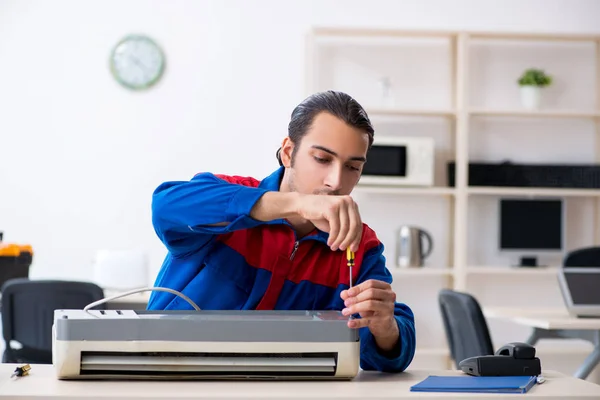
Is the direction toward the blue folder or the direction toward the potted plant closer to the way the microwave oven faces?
the blue folder

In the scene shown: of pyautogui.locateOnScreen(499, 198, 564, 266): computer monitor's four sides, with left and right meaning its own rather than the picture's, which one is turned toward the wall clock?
right

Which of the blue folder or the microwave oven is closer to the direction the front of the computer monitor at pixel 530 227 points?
the blue folder

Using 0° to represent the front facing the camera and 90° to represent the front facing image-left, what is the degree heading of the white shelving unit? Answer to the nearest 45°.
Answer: approximately 0°

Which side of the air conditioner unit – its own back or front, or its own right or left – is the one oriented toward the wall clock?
back
